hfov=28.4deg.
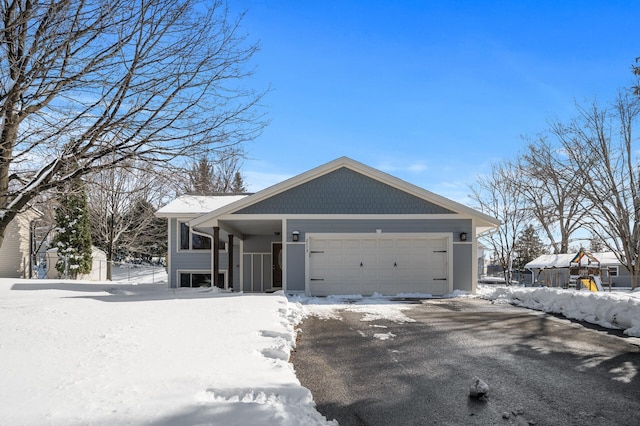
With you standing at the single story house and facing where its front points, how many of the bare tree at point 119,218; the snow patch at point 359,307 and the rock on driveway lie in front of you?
2

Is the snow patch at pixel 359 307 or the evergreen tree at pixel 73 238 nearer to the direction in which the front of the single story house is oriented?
the snow patch

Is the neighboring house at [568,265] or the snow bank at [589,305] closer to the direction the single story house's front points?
the snow bank

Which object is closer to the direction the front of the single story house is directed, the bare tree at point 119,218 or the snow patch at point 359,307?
the snow patch

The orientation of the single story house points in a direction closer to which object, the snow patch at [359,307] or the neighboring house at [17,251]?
the snow patch

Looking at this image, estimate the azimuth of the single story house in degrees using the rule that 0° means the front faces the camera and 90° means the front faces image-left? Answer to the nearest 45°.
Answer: approximately 0°

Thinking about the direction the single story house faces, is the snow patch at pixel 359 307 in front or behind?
in front

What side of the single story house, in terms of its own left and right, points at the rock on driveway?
front
